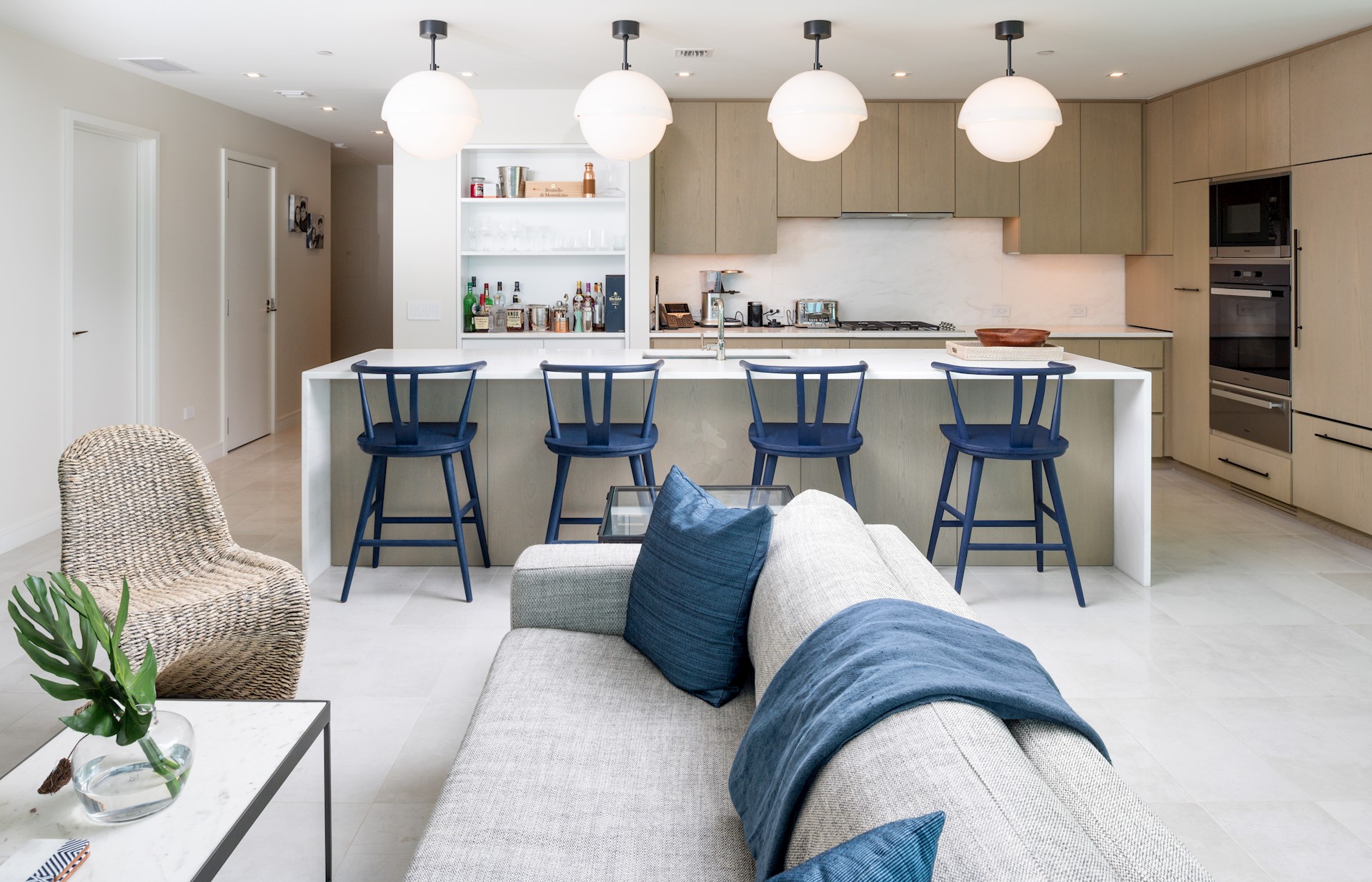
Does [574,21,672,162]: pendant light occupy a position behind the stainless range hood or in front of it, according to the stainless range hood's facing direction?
in front

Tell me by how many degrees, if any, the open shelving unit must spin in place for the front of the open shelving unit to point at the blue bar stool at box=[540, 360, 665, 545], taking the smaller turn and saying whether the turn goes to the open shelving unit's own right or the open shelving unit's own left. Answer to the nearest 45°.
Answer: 0° — it already faces it

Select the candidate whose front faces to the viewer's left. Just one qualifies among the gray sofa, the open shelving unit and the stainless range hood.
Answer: the gray sofa

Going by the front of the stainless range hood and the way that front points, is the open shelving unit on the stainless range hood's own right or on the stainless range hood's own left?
on the stainless range hood's own right

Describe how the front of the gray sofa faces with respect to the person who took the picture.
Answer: facing to the left of the viewer

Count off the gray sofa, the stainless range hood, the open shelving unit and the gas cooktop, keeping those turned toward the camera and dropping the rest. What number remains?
3

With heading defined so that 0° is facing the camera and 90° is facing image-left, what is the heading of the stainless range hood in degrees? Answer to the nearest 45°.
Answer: approximately 0°

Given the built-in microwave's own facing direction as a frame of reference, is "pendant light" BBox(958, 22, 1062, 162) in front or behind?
in front
